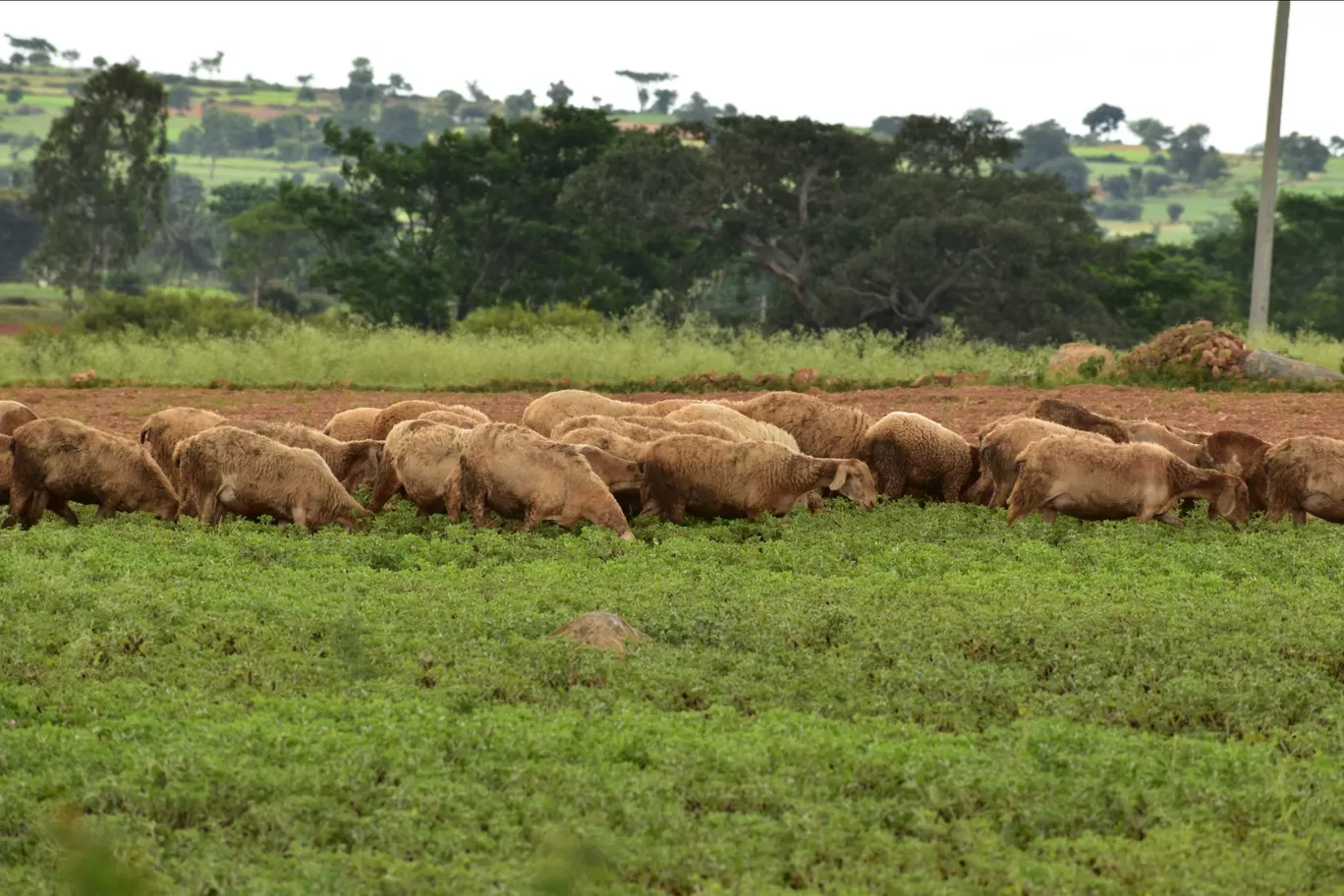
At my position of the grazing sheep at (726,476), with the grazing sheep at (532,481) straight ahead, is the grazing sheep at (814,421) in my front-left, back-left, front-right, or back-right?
back-right

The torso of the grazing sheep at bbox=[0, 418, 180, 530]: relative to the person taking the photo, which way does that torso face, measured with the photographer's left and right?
facing to the right of the viewer

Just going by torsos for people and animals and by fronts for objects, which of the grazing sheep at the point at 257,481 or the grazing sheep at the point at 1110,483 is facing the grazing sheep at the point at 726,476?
the grazing sheep at the point at 257,481

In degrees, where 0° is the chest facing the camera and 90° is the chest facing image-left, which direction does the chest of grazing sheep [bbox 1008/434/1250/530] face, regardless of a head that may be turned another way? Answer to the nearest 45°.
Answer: approximately 270°

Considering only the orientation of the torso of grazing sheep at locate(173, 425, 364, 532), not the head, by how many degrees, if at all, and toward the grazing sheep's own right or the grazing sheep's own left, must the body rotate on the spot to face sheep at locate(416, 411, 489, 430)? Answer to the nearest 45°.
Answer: approximately 45° to the grazing sheep's own left

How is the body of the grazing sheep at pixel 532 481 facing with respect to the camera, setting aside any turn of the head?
to the viewer's right

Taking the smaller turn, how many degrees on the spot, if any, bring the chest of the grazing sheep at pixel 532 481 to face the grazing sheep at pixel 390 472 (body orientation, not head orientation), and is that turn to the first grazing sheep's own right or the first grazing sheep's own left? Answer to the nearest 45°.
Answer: approximately 135° to the first grazing sheep's own left

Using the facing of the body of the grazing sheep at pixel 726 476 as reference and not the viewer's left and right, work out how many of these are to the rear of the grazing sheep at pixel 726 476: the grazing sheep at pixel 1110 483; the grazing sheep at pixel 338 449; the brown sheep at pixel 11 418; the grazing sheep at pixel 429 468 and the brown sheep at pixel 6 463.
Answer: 4

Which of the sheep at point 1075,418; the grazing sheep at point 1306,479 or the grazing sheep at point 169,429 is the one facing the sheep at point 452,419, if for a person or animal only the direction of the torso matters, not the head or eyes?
the grazing sheep at point 169,429

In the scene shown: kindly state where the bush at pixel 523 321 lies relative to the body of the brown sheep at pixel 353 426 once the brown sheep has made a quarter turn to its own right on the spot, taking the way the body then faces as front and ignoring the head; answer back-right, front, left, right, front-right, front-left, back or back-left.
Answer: back

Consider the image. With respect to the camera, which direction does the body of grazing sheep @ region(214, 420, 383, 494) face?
to the viewer's right
